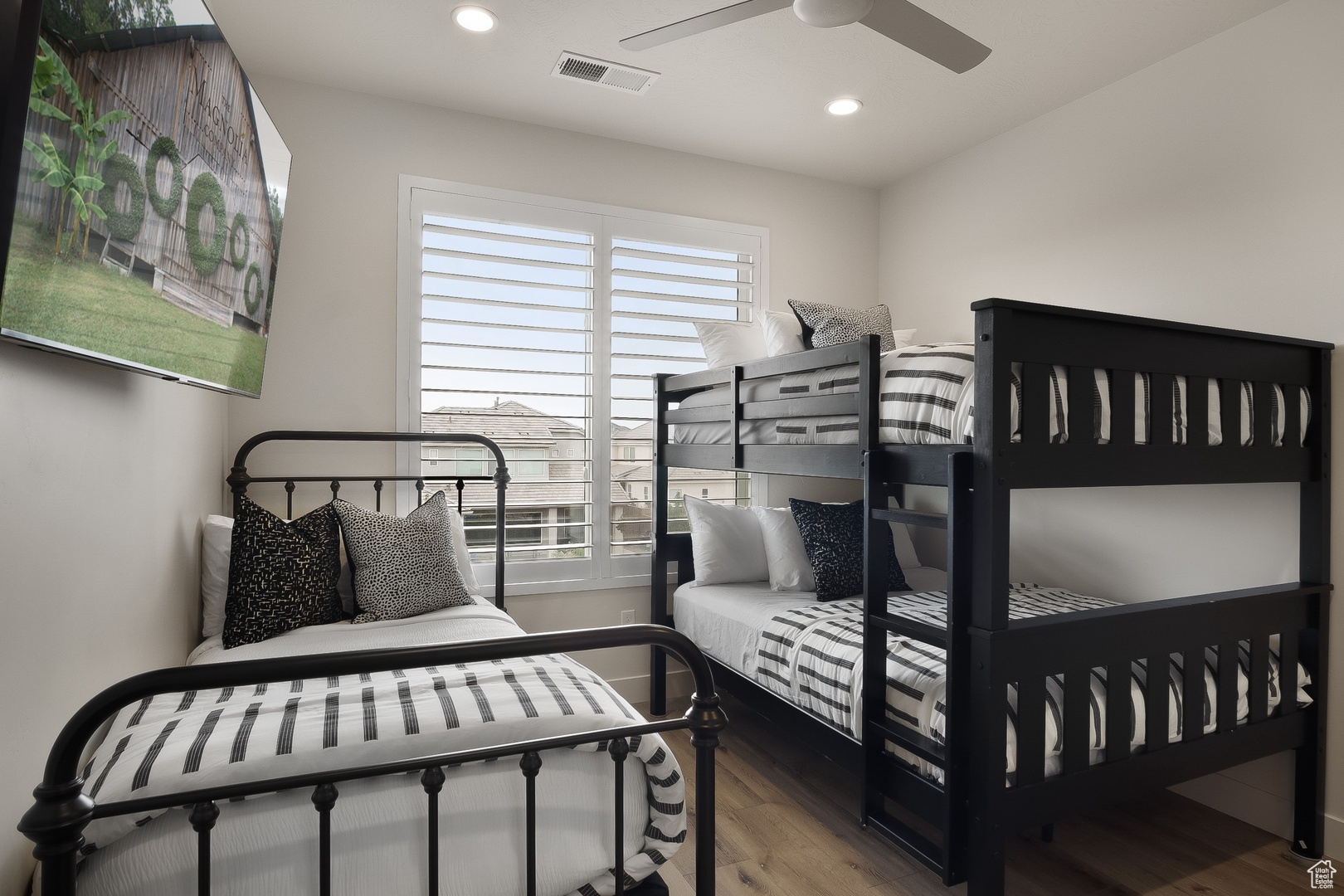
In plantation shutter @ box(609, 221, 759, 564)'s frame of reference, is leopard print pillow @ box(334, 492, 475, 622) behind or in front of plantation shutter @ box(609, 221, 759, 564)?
in front

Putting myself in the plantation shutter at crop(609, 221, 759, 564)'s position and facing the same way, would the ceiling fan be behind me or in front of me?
in front

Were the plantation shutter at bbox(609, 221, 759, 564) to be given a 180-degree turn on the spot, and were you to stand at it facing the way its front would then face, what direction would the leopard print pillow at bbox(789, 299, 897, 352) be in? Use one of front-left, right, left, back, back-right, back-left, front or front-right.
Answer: back-right

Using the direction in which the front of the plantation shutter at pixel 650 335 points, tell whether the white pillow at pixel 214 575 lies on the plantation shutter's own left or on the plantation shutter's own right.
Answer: on the plantation shutter's own right

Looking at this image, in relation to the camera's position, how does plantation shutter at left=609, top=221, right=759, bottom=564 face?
facing the viewer

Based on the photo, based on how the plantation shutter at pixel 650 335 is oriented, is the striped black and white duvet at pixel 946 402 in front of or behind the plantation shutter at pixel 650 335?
in front

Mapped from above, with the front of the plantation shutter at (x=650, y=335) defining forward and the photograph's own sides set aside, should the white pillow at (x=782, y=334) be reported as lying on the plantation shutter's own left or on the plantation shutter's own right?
on the plantation shutter's own left
